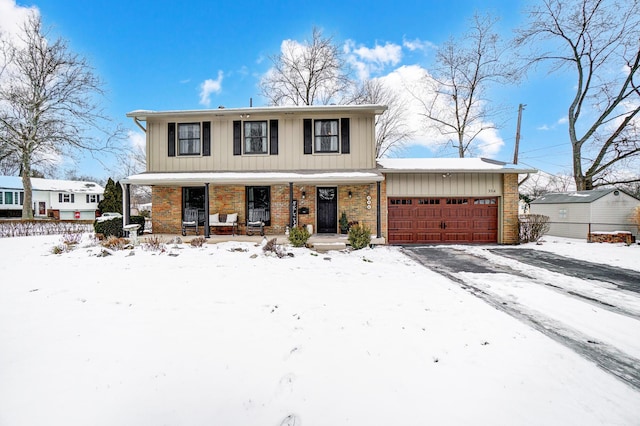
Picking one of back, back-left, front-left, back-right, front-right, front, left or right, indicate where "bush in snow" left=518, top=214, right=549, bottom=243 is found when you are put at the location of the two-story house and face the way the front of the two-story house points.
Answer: left

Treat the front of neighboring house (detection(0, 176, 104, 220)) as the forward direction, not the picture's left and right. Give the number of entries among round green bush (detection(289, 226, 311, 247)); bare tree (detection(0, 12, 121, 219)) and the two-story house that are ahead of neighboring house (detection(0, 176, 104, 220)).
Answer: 3

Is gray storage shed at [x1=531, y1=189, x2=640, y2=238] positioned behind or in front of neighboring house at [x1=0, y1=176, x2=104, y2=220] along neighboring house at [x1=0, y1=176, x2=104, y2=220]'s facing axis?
in front

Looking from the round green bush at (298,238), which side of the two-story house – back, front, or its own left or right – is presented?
front

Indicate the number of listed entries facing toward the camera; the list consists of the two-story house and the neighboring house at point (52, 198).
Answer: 2

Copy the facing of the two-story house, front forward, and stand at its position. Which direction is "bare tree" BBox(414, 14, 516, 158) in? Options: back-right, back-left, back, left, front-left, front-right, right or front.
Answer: back-left

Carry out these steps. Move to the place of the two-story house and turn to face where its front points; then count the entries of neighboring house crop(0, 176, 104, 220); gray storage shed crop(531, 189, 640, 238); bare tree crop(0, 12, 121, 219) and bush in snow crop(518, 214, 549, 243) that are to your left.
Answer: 2

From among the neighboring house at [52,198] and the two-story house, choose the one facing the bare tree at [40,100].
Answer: the neighboring house

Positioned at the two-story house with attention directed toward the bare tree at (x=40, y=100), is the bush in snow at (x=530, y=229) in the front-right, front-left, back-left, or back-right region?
back-right
